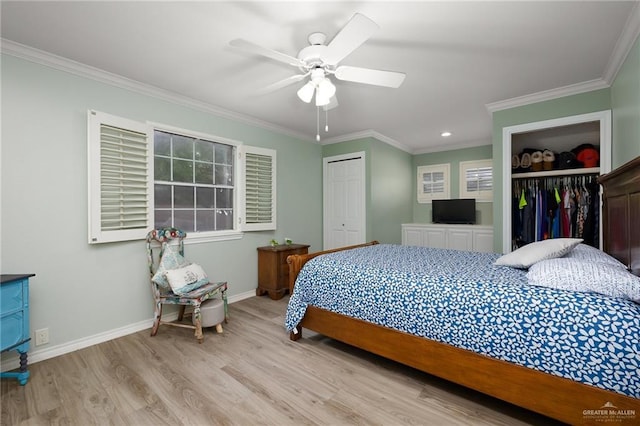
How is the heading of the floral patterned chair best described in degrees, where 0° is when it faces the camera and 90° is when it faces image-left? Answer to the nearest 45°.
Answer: approximately 315°

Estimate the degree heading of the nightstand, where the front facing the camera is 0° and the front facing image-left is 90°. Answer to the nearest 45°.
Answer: approximately 315°

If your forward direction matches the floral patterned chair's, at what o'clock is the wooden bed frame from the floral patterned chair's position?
The wooden bed frame is roughly at 12 o'clock from the floral patterned chair.

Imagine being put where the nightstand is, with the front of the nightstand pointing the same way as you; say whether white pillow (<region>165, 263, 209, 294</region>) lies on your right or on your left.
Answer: on your right

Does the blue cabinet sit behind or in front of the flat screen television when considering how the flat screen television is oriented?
in front

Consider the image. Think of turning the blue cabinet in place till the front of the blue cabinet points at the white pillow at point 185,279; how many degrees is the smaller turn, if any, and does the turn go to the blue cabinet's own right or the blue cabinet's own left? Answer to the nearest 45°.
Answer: approximately 45° to the blue cabinet's own left

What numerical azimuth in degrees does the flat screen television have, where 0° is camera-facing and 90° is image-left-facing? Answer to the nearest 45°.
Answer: approximately 0°

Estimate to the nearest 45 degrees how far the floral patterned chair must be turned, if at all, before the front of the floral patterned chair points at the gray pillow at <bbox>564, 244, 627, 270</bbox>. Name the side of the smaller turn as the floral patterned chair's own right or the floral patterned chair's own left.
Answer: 0° — it already faces it

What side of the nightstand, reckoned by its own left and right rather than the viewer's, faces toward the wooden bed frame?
front

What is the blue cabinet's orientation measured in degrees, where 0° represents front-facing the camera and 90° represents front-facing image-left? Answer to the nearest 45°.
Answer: approximately 315°

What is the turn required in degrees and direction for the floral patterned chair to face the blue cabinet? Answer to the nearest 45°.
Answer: approximately 90° to its right

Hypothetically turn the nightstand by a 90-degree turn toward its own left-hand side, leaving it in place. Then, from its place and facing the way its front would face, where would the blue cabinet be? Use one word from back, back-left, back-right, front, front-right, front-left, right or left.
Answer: back

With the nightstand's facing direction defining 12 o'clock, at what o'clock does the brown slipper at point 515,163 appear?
The brown slipper is roughly at 11 o'clock from the nightstand.

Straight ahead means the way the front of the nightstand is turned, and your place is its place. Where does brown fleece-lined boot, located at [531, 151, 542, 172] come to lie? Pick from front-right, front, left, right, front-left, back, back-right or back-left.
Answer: front-left

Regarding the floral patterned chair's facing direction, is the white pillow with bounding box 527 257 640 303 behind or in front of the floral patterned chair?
in front

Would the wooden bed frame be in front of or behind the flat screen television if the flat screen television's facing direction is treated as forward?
in front
